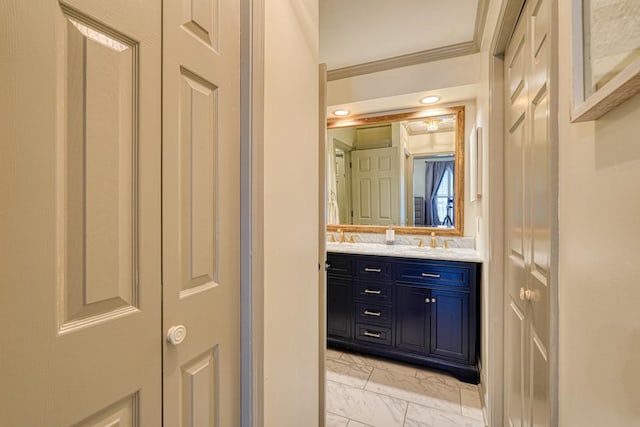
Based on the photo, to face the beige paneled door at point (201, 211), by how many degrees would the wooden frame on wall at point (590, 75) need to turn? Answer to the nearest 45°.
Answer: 0° — it already faces it

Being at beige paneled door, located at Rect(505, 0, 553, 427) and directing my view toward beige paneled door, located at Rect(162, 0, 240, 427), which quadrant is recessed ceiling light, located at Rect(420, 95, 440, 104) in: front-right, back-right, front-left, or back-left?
back-right

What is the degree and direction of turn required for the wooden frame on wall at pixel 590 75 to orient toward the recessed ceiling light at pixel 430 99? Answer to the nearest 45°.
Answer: approximately 90° to its right

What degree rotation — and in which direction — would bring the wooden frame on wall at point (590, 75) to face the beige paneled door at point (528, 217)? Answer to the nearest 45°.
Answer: approximately 135° to its right

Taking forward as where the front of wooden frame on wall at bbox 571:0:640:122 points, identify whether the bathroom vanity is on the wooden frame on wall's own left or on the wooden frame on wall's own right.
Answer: on the wooden frame on wall's own right

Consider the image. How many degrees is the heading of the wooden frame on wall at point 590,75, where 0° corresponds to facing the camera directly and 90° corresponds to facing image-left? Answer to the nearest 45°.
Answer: approximately 45°

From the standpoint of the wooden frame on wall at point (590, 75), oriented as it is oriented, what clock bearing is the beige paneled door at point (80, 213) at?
The beige paneled door is roughly at 12 o'clock from the wooden frame on wall.

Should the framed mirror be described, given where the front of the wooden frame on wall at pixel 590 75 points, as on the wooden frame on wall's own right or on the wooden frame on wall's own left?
on the wooden frame on wall's own right

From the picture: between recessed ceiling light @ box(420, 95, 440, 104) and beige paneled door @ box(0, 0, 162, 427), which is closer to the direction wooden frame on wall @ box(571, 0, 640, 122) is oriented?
the beige paneled door
